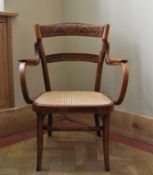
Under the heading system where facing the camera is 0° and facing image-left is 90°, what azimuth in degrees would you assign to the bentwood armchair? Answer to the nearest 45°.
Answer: approximately 0°
